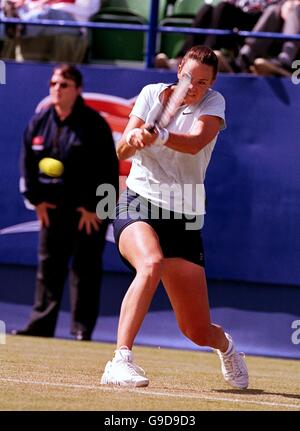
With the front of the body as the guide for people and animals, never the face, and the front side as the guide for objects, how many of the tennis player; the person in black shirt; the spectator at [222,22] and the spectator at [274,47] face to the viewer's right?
0

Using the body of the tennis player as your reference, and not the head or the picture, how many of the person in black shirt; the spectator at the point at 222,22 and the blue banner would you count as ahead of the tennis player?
0

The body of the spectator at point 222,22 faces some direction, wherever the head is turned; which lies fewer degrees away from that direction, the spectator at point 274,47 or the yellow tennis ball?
the yellow tennis ball

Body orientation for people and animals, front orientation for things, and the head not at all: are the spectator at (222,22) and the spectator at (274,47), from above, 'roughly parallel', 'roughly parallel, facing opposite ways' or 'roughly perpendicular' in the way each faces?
roughly parallel

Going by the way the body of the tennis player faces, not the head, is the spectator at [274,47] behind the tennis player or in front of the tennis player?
behind

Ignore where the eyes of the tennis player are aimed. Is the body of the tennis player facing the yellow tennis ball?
no

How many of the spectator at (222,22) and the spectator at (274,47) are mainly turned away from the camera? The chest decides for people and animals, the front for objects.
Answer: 0

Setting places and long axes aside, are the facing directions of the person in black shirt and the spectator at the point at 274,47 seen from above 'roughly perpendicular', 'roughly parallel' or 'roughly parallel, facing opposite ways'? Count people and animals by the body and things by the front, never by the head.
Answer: roughly parallel

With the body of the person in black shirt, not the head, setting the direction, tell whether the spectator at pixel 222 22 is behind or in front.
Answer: behind

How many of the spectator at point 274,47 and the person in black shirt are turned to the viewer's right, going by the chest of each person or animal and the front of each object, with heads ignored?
0

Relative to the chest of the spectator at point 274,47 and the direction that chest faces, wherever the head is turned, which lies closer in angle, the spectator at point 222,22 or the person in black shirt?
the person in black shirt

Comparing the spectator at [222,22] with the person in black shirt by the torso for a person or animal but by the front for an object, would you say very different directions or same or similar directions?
same or similar directions

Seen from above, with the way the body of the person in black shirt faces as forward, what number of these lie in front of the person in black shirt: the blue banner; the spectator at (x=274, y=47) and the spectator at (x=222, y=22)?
0

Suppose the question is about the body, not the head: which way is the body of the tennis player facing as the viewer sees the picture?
toward the camera

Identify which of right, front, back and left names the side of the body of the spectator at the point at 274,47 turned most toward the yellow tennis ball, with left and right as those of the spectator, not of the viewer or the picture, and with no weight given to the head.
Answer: front

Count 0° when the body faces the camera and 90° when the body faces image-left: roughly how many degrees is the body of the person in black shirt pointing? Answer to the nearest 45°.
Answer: approximately 45°

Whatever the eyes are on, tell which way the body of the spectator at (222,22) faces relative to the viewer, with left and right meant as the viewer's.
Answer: facing the viewer and to the left of the viewer
